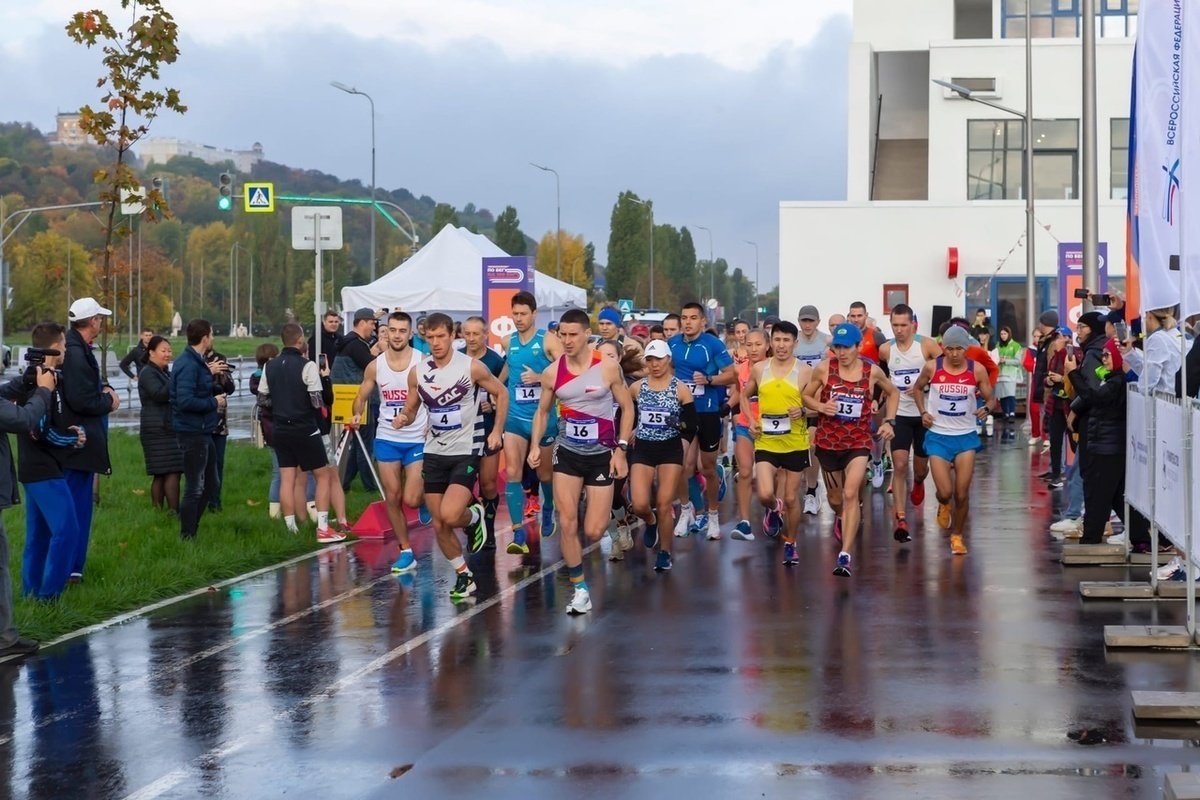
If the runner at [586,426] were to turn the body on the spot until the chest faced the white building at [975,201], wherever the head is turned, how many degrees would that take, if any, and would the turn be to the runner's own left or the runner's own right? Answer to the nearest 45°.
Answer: approximately 180°

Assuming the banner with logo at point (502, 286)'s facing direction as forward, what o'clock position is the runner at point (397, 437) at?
The runner is roughly at 12 o'clock from the banner with logo.

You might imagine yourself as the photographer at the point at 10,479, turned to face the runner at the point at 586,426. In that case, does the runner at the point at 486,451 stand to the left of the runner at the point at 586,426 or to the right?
left

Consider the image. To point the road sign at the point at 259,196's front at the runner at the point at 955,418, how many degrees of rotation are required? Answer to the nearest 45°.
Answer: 0° — it already faces them

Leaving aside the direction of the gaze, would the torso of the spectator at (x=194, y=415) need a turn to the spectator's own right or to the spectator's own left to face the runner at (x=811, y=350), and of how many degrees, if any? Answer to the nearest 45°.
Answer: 0° — they already face them

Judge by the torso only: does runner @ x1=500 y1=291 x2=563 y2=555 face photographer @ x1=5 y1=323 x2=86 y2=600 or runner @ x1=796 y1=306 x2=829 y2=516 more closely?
the photographer

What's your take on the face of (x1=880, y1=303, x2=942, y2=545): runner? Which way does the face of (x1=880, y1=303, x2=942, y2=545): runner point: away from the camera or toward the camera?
toward the camera

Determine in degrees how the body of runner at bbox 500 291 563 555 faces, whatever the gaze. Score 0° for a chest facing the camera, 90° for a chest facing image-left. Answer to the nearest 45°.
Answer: approximately 0°

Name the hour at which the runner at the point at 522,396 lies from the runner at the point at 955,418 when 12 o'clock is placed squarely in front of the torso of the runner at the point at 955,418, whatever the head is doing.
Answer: the runner at the point at 522,396 is roughly at 3 o'clock from the runner at the point at 955,418.

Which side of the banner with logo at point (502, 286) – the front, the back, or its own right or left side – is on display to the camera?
front

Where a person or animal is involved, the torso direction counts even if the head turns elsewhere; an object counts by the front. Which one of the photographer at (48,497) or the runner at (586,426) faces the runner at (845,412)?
the photographer

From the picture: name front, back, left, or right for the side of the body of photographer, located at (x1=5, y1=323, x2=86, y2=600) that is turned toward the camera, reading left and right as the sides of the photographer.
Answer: right

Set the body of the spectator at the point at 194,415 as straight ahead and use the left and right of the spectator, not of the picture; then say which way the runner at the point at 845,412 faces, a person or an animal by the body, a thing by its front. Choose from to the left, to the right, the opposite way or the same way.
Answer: to the right

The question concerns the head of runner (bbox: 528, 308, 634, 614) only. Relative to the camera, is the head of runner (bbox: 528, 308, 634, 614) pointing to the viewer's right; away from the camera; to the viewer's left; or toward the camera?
toward the camera

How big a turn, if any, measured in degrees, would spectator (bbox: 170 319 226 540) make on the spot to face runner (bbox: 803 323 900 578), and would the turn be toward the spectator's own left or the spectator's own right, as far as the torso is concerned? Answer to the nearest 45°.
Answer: approximately 45° to the spectator's own right

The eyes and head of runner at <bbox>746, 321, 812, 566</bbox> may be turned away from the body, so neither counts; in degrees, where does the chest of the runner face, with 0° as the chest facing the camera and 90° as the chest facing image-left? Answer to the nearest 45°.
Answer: approximately 0°
